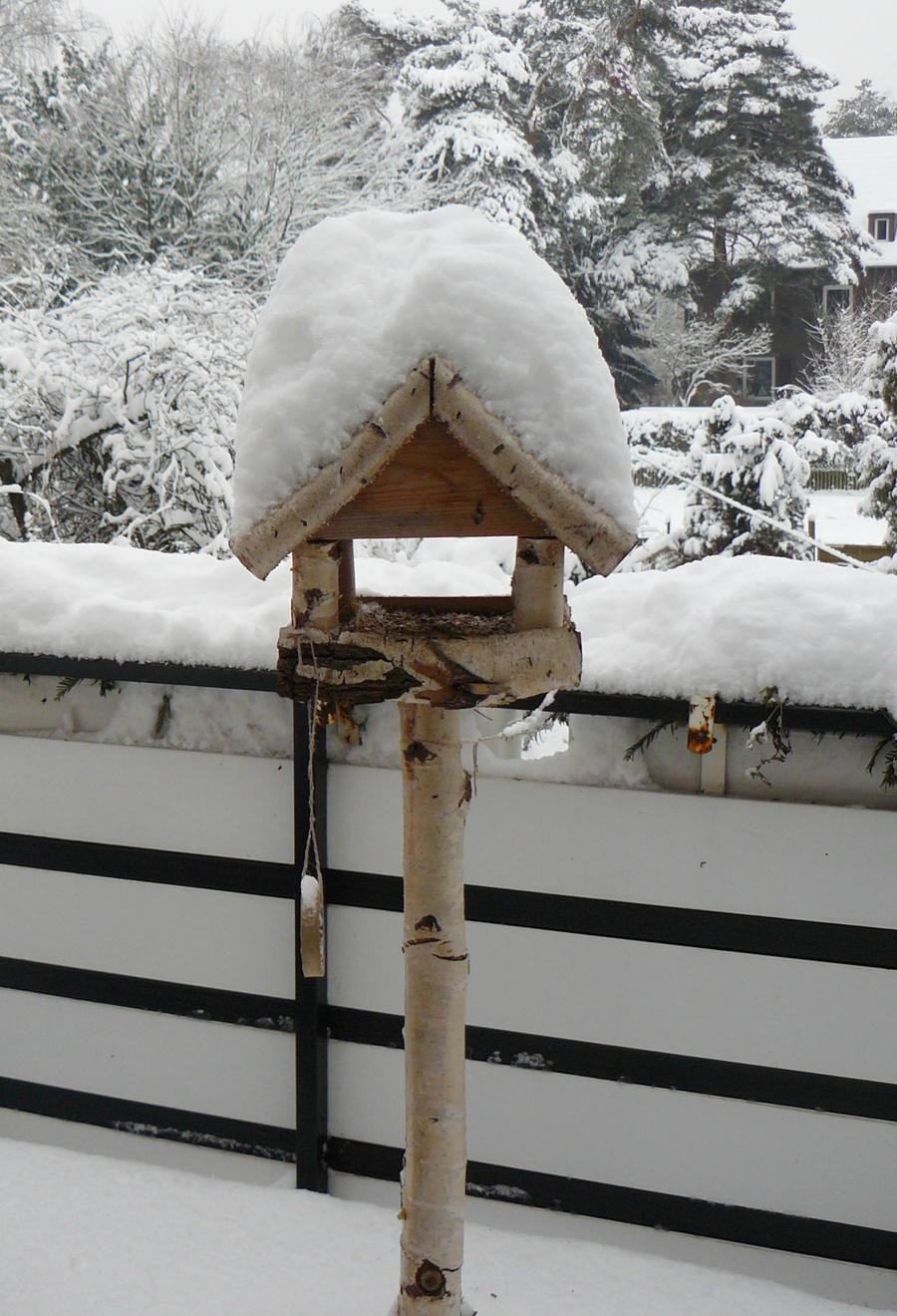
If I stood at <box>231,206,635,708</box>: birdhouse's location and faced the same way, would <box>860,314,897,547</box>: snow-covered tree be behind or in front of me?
behind

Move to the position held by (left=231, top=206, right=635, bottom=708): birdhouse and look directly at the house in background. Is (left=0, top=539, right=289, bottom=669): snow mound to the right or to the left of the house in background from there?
left

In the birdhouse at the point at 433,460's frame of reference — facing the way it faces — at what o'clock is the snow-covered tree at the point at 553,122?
The snow-covered tree is roughly at 6 o'clock from the birdhouse.

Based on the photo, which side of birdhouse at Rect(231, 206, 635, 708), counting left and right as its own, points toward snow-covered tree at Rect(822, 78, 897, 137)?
back

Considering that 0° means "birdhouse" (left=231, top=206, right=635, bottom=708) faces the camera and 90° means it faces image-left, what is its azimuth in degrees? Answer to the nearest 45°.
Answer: approximately 0°

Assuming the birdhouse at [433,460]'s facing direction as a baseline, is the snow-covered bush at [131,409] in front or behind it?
behind

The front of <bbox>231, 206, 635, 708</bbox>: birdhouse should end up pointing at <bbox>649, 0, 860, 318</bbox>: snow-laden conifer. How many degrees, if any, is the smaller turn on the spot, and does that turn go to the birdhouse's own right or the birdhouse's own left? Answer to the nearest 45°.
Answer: approximately 180°
